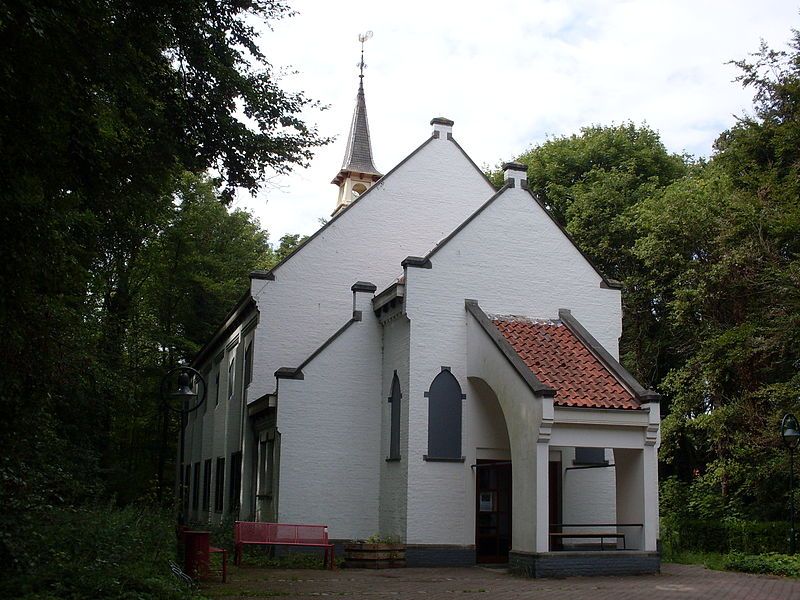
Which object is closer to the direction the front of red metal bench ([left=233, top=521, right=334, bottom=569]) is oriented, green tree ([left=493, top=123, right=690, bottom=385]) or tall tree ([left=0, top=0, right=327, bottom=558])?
the tall tree

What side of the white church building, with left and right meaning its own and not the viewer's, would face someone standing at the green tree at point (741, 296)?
left

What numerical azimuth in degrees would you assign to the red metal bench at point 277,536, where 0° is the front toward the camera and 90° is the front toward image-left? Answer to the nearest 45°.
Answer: approximately 0°

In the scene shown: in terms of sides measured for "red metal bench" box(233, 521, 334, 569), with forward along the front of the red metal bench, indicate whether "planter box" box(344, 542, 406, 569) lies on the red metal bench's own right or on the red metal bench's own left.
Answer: on the red metal bench's own left

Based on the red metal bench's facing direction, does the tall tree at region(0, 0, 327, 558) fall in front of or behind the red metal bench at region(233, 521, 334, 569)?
in front

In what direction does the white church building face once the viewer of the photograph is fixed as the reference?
facing the viewer and to the right of the viewer

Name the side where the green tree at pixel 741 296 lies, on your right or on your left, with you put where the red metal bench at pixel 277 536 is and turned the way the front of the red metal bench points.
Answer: on your left

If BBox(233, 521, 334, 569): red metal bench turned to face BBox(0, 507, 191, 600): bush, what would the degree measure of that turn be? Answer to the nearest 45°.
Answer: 0° — it already faces it

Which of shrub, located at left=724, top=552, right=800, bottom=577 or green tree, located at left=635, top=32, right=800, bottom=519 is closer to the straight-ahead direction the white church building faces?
the shrub

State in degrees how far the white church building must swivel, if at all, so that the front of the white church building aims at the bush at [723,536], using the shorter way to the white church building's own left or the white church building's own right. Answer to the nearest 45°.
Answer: approximately 90° to the white church building's own left

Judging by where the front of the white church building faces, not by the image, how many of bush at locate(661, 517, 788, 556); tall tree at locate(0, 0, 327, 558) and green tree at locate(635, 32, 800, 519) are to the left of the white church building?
2

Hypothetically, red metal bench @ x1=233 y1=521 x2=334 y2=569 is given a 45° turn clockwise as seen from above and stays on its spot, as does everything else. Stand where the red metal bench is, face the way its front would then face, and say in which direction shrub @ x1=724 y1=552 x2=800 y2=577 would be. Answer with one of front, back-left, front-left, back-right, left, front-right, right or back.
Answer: back-left
